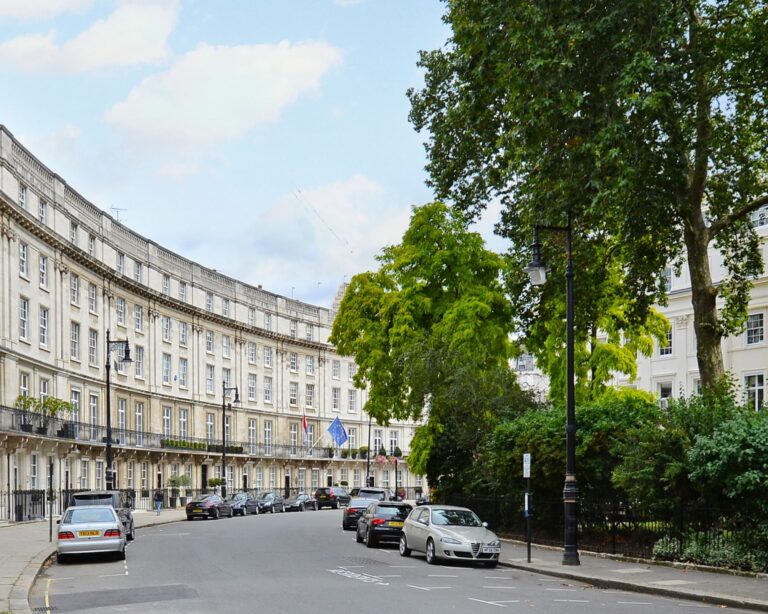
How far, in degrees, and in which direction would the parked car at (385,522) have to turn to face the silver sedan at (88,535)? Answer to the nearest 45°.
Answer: approximately 90° to its left

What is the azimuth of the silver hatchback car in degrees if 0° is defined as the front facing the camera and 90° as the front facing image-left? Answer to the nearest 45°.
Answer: approximately 315°

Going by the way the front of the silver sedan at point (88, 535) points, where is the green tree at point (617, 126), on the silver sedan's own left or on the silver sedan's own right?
on the silver sedan's own right

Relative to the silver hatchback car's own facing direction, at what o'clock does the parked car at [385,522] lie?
The parked car is roughly at 7 o'clock from the silver hatchback car.

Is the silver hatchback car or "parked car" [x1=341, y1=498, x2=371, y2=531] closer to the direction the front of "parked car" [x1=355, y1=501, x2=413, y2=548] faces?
the parked car

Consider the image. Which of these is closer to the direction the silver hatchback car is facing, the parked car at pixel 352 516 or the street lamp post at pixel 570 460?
the street lamp post

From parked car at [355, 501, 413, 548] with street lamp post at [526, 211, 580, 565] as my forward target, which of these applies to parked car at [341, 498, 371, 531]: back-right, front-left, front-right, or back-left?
back-left

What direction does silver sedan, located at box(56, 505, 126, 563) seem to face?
away from the camera

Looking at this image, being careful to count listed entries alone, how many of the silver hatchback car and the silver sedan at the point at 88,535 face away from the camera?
1

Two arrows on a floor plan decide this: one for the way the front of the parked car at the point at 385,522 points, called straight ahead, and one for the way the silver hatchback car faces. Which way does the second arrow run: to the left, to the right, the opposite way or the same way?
the opposite way
